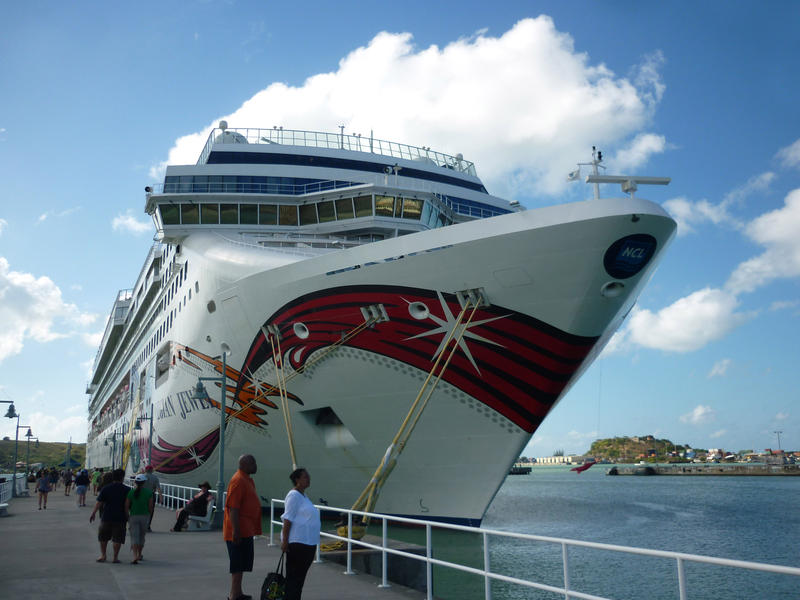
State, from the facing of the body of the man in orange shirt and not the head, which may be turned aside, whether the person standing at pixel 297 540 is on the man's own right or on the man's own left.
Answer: on the man's own right

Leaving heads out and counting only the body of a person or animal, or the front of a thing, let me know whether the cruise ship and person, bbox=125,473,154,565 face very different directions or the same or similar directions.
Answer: very different directions

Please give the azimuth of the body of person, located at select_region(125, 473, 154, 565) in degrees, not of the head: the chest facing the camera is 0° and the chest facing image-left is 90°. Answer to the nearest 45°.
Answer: approximately 180°

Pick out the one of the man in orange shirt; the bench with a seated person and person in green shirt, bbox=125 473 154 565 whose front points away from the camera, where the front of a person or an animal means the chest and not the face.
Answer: the person in green shirt

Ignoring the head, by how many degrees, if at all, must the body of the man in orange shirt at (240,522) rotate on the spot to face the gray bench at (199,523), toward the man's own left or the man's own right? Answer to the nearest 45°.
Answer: approximately 90° to the man's own left

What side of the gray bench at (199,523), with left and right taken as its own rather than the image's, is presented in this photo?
left

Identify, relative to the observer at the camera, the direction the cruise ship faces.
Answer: facing the viewer and to the right of the viewer
